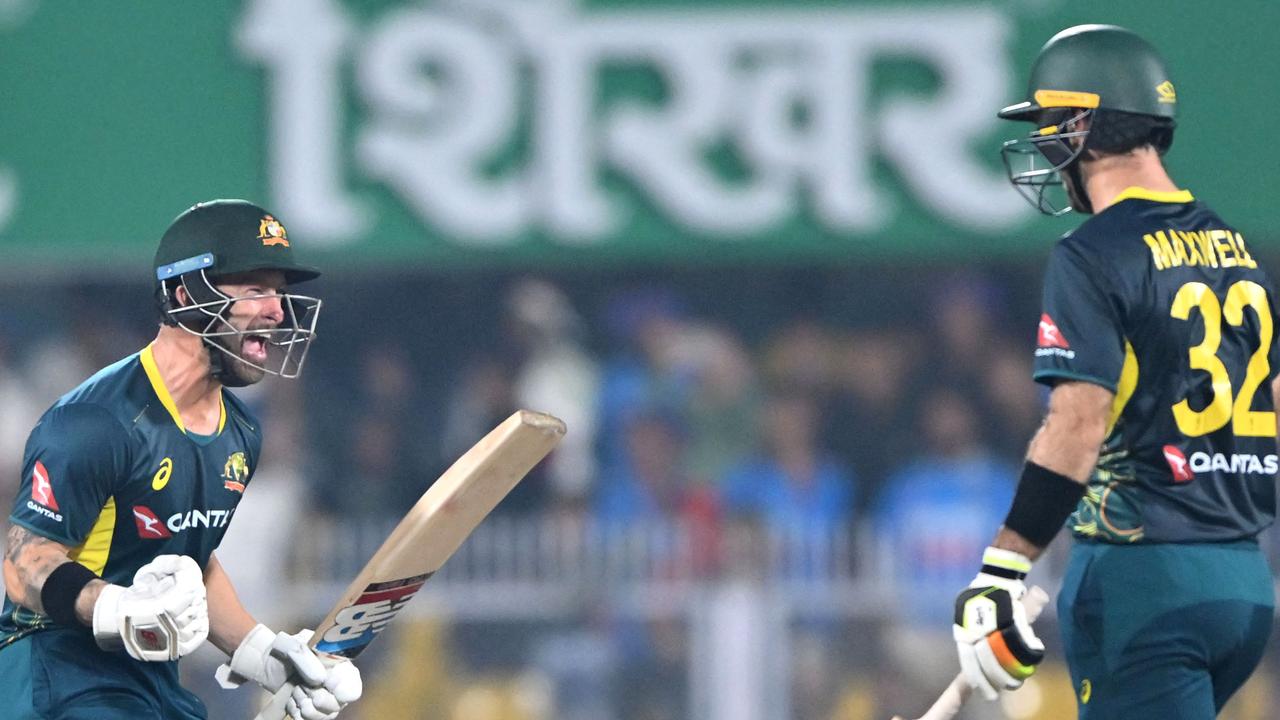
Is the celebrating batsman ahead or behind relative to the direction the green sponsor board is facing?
ahead

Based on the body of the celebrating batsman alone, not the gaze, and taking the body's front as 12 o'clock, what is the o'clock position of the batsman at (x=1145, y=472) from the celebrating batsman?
The batsman is roughly at 11 o'clock from the celebrating batsman.

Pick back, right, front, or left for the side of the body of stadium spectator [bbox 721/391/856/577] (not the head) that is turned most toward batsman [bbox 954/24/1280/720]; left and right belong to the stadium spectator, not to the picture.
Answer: front

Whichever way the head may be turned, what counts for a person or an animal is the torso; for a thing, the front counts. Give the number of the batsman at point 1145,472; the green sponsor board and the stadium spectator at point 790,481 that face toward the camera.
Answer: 2

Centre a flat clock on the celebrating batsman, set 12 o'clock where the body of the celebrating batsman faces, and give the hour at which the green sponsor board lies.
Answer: The green sponsor board is roughly at 8 o'clock from the celebrating batsman.

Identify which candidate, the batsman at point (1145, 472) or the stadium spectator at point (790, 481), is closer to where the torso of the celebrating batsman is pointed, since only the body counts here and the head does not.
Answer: the batsman

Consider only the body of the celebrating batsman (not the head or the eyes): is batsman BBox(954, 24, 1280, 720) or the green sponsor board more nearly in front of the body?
the batsman
